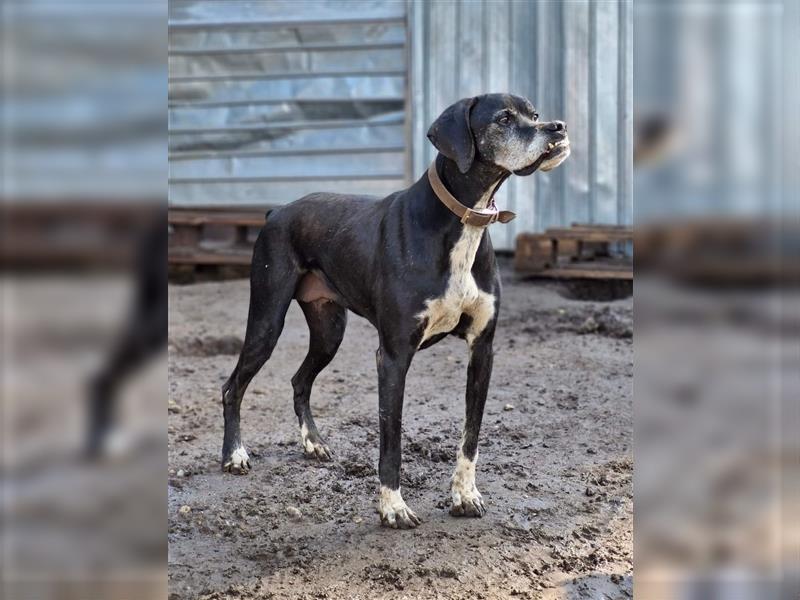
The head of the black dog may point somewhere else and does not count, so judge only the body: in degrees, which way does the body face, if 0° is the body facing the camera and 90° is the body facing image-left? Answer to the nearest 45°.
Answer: approximately 315°

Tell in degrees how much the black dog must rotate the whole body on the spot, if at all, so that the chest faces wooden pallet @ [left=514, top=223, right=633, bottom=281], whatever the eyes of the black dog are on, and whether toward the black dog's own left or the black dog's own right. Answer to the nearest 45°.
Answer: approximately 135° to the black dog's own left
